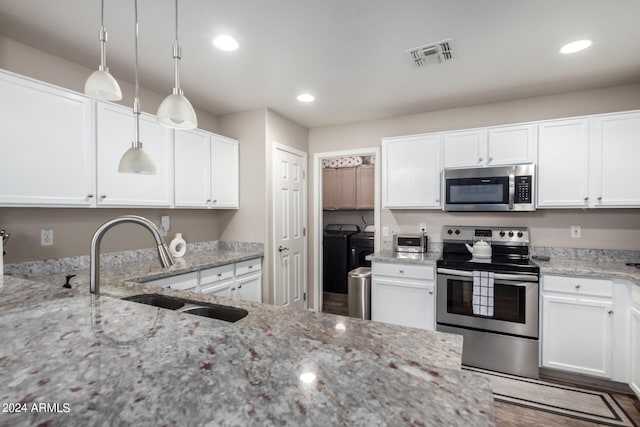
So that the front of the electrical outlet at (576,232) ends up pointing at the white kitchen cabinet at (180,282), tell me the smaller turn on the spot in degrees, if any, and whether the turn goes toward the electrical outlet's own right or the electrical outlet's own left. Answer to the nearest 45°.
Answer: approximately 45° to the electrical outlet's own right

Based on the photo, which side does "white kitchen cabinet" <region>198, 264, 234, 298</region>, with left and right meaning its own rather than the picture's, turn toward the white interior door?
left

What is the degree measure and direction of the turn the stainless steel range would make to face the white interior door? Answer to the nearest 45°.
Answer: approximately 90° to its right

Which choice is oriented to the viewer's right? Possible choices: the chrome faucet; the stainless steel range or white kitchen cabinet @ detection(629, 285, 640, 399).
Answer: the chrome faucet

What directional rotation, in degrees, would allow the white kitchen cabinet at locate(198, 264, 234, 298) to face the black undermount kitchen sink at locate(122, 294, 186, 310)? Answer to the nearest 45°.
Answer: approximately 45° to its right
